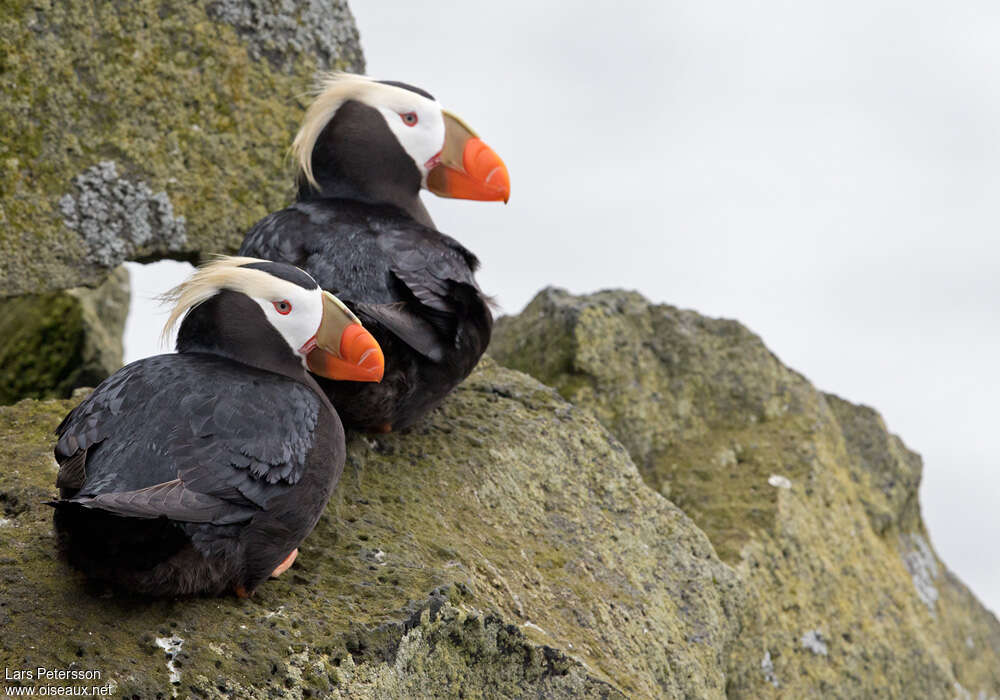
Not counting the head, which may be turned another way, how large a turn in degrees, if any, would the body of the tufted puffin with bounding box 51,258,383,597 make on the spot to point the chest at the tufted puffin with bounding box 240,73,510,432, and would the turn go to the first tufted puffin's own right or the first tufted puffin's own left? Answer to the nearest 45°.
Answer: approximately 45° to the first tufted puffin's own left

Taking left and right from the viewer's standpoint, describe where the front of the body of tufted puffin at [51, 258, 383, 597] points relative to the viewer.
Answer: facing away from the viewer and to the right of the viewer

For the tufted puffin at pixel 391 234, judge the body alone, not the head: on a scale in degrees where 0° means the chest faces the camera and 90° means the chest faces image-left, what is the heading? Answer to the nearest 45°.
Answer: approximately 225°

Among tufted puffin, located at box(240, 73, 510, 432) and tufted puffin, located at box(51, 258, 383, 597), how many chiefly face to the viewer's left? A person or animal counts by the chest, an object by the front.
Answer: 0

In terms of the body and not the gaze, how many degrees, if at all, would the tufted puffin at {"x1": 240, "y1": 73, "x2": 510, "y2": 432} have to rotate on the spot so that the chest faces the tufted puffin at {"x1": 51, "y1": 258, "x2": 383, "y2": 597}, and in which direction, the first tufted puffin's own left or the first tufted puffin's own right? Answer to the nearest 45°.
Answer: approximately 135° to the first tufted puffin's own right
